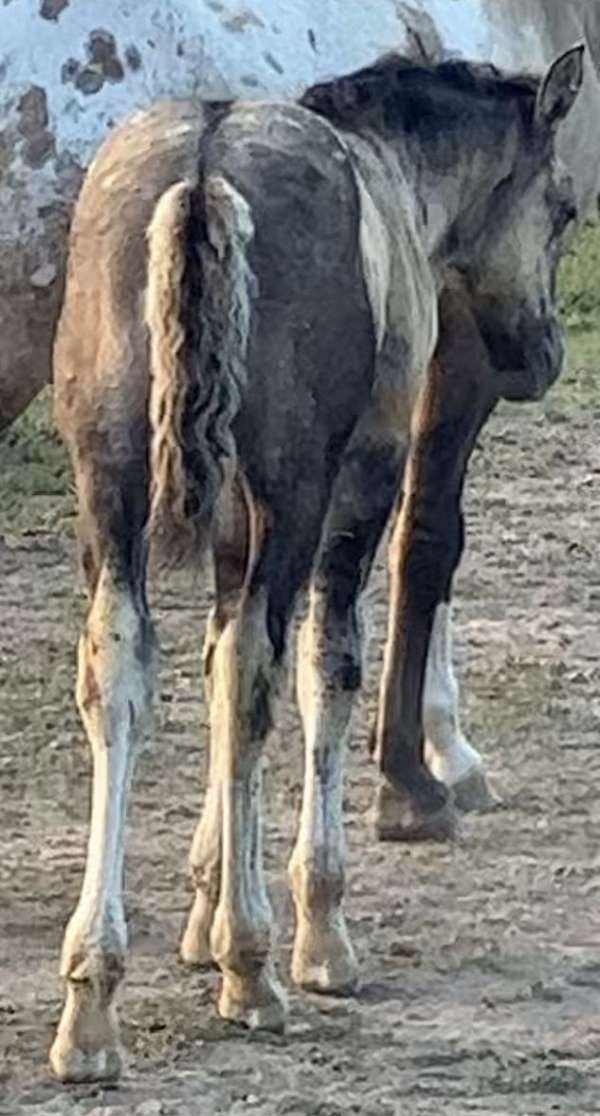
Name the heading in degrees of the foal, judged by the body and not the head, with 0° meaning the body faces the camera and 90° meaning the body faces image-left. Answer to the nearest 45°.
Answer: approximately 225°
